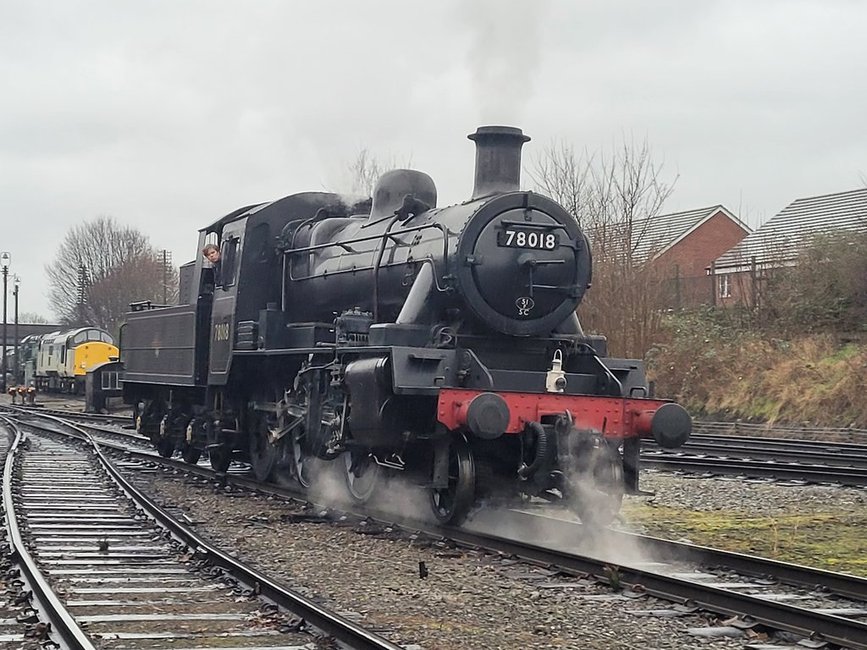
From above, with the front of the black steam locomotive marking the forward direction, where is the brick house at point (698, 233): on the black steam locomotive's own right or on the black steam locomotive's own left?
on the black steam locomotive's own left

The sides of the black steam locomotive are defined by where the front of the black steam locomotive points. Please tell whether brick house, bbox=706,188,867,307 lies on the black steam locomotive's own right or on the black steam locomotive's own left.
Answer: on the black steam locomotive's own left

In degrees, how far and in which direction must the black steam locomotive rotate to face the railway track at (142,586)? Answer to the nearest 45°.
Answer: approximately 90° to its right

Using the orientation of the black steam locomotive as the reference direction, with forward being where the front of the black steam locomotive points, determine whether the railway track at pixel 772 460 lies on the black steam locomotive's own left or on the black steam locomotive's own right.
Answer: on the black steam locomotive's own left

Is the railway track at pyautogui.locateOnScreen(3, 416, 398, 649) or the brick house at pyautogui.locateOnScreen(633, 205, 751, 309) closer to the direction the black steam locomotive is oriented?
the railway track

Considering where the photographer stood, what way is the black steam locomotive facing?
facing the viewer and to the right of the viewer
